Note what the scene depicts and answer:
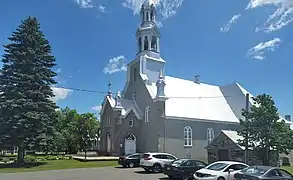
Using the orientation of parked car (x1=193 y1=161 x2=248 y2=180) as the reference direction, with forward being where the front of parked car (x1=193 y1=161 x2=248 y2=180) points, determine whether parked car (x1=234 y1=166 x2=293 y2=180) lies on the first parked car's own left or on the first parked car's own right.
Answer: on the first parked car's own left

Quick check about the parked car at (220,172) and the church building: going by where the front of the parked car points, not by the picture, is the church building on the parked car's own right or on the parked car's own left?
on the parked car's own right

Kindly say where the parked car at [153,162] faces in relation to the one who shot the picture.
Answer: facing away from the viewer and to the right of the viewer

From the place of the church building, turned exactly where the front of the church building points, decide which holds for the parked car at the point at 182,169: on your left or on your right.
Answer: on your left

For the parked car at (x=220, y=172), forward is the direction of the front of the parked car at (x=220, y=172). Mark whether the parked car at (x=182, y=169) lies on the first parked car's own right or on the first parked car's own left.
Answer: on the first parked car's own right

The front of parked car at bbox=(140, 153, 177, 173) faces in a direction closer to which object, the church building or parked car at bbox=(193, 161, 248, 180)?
the church building

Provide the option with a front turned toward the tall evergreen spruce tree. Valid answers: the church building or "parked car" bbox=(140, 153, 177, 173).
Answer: the church building
